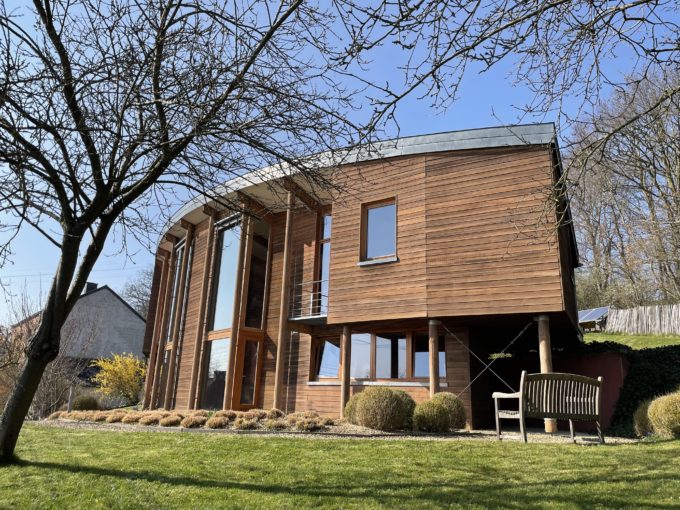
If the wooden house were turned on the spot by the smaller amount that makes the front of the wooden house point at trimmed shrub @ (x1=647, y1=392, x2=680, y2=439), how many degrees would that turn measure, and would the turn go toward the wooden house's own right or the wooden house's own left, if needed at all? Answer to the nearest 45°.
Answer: approximately 90° to the wooden house's own left

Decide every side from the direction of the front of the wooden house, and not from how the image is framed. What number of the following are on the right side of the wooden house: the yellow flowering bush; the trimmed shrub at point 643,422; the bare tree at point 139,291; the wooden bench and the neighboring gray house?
3

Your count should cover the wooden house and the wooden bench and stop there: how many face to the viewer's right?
0

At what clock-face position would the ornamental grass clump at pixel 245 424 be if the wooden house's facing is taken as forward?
The ornamental grass clump is roughly at 12 o'clock from the wooden house.

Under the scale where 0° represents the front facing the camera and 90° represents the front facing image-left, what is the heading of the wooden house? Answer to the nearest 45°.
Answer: approximately 45°

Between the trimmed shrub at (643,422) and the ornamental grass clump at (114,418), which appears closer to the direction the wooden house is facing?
the ornamental grass clump

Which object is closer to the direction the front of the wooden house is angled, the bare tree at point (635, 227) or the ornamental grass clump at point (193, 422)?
the ornamental grass clump

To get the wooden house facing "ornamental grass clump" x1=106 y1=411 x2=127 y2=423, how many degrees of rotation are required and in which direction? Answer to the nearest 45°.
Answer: approximately 45° to its right
